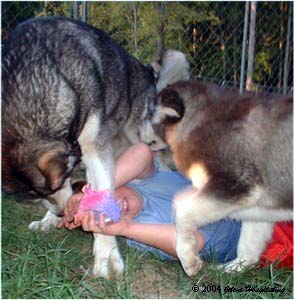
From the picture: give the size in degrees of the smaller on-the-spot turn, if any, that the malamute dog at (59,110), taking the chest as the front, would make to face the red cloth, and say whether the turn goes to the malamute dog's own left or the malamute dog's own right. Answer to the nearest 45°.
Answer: approximately 135° to the malamute dog's own left

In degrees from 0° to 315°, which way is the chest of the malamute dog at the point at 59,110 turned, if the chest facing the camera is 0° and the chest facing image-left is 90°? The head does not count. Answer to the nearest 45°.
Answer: approximately 45°

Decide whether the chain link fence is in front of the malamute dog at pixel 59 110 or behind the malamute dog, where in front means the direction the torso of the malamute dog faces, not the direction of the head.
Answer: behind

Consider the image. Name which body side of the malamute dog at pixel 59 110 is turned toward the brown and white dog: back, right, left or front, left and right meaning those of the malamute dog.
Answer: left
